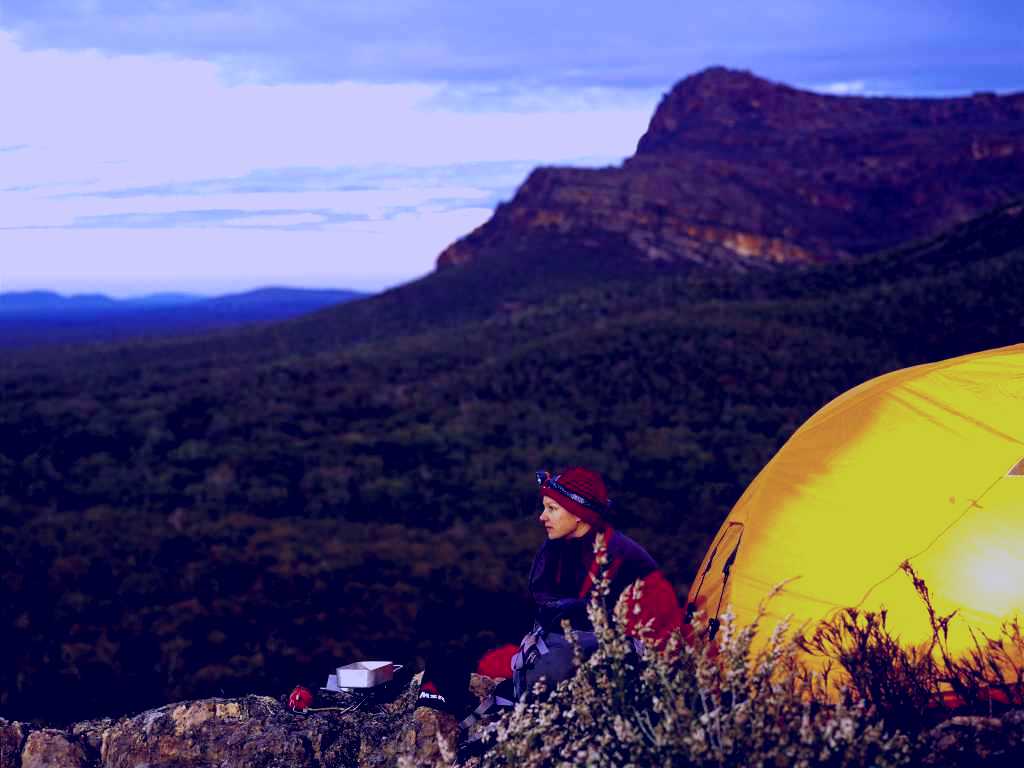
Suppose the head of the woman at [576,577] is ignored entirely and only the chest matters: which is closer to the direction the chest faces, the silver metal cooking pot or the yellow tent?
the silver metal cooking pot

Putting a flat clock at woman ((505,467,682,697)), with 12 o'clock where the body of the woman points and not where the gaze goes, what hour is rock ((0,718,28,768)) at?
The rock is roughly at 12 o'clock from the woman.

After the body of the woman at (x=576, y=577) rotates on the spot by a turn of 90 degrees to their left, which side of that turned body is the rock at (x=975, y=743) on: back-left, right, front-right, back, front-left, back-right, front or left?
front-left

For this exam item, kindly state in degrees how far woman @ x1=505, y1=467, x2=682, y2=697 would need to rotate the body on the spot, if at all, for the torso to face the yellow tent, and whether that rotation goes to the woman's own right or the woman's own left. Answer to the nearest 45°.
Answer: approximately 180°

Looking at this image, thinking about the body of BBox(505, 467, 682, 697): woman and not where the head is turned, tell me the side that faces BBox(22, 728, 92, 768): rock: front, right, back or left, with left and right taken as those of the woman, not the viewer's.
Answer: front

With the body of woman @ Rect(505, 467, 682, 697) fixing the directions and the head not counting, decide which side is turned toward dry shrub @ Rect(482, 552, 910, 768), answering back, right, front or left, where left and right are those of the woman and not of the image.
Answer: left

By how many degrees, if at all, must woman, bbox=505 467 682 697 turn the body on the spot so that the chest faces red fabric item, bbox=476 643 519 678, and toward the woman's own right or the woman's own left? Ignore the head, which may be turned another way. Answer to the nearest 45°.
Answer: approximately 45° to the woman's own right

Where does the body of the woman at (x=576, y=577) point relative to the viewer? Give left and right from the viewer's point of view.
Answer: facing to the left of the viewer

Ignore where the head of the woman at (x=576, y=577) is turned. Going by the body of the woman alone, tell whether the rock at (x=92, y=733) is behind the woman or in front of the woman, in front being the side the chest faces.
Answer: in front

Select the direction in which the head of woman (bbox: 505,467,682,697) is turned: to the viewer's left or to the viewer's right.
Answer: to the viewer's left
